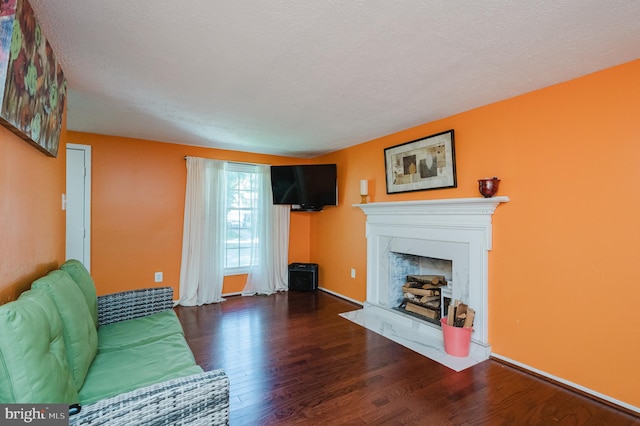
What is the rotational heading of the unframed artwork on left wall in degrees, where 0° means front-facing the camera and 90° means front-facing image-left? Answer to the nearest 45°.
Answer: approximately 270°

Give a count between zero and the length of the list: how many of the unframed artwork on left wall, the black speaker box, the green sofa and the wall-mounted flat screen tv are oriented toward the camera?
2

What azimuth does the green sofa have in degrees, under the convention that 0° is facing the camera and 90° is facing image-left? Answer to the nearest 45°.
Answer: approximately 270°

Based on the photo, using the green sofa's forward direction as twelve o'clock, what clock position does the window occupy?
The window is roughly at 10 o'clock from the green sofa.

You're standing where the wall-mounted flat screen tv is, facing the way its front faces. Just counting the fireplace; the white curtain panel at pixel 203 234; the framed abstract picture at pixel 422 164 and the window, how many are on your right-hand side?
2

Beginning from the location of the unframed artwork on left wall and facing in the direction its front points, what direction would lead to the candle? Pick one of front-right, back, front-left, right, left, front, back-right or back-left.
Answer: front

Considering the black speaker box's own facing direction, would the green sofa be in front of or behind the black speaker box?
in front

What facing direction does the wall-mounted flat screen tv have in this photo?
toward the camera

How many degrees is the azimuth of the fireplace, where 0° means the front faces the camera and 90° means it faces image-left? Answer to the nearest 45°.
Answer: approximately 45°

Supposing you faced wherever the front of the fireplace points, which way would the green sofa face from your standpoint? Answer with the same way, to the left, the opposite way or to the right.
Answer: the opposite way

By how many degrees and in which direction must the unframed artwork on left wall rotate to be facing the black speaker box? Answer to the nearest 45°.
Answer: approximately 45° to its left

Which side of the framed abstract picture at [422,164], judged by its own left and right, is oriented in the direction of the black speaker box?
right

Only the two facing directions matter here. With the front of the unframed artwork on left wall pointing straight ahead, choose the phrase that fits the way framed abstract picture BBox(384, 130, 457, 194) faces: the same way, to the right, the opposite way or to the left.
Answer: the opposite way

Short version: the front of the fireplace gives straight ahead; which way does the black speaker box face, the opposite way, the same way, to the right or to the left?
to the left

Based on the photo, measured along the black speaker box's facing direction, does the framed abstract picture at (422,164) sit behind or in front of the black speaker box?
in front

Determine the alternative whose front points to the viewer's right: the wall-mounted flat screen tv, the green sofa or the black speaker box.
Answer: the green sofa

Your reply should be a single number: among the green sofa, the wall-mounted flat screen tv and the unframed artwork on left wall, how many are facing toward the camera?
1

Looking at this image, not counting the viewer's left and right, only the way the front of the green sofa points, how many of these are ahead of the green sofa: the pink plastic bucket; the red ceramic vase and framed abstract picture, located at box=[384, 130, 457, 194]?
3

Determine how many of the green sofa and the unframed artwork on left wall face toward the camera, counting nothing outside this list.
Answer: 0
